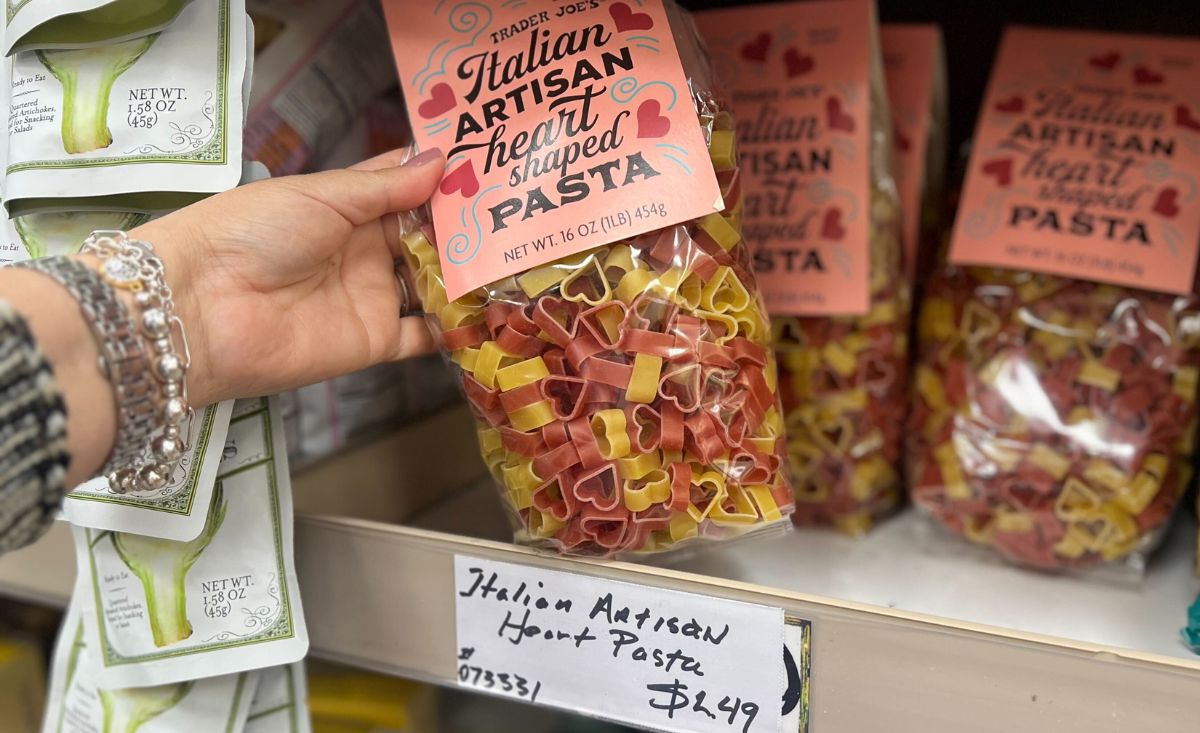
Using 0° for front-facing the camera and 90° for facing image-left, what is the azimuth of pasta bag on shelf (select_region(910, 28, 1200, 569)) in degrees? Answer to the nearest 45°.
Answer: approximately 0°

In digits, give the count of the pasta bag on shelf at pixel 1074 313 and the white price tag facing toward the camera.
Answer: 2

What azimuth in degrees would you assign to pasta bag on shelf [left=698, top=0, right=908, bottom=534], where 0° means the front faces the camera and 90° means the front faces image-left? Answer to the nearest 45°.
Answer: approximately 0°
